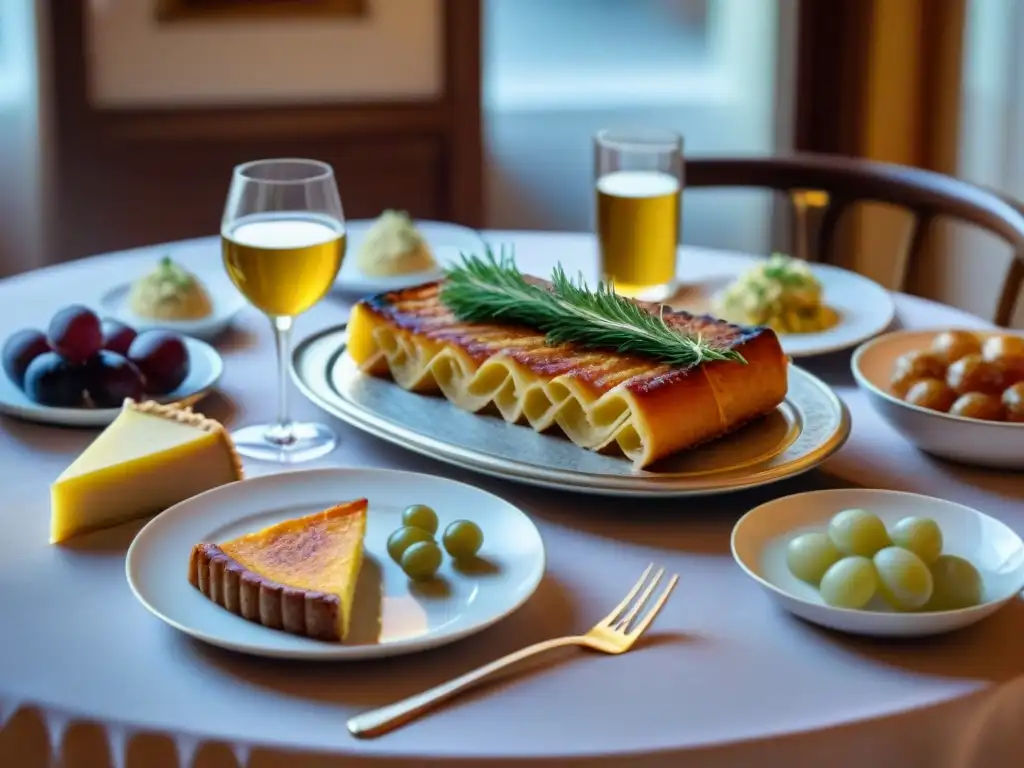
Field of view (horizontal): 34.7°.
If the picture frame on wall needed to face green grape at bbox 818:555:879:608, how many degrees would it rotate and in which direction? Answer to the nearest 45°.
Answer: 0° — it already faces it

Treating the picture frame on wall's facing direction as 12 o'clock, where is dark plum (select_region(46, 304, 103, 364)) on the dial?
The dark plum is roughly at 12 o'clock from the picture frame on wall.

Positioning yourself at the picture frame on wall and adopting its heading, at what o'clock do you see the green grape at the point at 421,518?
The green grape is roughly at 12 o'clock from the picture frame on wall.

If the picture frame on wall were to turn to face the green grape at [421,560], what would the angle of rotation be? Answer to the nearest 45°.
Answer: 0° — it already faces it

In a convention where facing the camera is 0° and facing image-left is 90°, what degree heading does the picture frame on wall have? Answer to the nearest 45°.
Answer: approximately 0°

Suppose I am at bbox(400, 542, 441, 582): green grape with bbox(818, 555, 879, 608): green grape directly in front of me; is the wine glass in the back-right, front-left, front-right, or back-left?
back-left

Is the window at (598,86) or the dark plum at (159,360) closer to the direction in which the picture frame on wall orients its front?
the dark plum

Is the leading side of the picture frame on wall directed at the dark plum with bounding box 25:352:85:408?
yes
